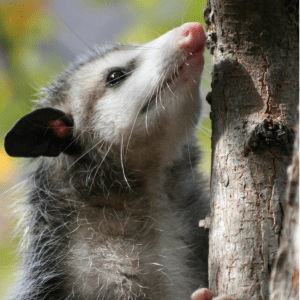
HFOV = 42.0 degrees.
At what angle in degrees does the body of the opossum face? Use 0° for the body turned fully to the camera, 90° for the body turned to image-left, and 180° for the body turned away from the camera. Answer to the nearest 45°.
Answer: approximately 315°
